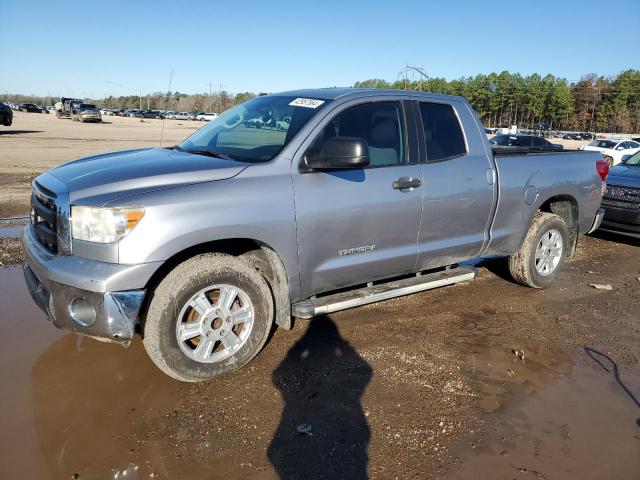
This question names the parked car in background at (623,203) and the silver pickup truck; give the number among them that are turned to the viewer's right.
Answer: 0

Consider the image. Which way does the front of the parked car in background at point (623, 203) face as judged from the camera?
facing the viewer and to the left of the viewer

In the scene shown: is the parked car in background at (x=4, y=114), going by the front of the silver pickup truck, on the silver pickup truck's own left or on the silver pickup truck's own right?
on the silver pickup truck's own right

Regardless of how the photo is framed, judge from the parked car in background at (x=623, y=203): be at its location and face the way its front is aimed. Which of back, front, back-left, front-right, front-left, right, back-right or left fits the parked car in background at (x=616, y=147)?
back-right

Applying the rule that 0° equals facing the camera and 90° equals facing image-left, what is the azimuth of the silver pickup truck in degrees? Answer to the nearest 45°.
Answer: approximately 45°

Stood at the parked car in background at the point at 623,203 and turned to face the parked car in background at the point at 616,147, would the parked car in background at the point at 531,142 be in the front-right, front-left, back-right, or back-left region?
front-left

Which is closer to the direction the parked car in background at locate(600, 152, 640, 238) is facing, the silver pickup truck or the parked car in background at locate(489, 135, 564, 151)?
the silver pickup truck

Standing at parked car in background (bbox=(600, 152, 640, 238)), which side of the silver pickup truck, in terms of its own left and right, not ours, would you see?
back

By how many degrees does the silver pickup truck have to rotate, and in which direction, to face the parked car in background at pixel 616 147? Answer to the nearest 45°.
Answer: approximately 180°

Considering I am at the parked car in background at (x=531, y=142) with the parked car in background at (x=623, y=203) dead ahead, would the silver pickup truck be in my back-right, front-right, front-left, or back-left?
front-right
